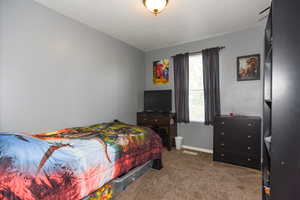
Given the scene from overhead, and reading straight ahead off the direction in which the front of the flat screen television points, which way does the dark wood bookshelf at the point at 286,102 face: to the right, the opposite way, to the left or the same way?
to the right

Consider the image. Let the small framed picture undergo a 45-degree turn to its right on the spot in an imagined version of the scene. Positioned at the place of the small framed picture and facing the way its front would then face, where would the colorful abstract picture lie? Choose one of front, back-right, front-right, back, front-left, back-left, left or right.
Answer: front-right

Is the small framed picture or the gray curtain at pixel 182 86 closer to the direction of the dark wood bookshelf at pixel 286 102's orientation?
the gray curtain

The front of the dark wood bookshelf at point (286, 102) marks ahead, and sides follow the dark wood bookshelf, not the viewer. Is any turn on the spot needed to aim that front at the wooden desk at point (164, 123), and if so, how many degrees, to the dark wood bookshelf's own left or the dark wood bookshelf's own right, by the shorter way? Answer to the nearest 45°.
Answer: approximately 45° to the dark wood bookshelf's own right

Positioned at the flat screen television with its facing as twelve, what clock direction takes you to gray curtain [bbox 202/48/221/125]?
The gray curtain is roughly at 8 o'clock from the flat screen television.

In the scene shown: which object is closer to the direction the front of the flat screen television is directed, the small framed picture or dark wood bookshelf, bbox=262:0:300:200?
the dark wood bookshelf

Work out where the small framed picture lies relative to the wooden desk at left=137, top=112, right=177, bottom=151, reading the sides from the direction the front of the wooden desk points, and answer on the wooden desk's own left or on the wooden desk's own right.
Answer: on the wooden desk's own left

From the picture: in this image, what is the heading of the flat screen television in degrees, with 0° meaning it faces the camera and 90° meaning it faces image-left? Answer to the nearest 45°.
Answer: approximately 45°

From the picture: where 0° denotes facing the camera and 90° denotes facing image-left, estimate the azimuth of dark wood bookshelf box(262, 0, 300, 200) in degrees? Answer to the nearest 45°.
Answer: approximately 90°

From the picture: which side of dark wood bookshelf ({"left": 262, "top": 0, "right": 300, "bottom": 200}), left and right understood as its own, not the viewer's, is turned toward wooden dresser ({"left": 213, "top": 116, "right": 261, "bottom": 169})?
right

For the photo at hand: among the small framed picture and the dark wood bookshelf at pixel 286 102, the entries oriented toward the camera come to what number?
1
